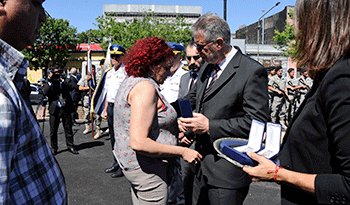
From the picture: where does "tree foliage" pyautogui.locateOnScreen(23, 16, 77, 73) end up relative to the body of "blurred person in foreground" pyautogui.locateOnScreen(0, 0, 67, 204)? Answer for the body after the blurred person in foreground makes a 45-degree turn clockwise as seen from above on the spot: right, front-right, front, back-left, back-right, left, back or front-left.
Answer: back-left

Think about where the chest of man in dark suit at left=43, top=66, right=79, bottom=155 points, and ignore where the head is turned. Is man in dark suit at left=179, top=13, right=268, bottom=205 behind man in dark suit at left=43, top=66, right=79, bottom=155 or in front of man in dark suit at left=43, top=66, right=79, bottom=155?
in front

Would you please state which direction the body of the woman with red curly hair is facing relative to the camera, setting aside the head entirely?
to the viewer's right

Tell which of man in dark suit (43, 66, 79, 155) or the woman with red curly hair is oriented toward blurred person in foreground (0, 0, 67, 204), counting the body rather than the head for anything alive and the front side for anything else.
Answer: the man in dark suit

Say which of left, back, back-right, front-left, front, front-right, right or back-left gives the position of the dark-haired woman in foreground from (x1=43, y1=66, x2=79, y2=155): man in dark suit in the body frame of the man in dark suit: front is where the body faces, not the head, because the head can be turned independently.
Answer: front

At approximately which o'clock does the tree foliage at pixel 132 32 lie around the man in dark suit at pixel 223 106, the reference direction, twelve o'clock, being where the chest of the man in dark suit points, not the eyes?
The tree foliage is roughly at 4 o'clock from the man in dark suit.

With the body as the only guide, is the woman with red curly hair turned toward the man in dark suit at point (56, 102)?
no

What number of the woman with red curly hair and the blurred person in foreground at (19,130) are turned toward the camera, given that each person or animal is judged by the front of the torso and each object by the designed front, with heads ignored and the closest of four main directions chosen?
0

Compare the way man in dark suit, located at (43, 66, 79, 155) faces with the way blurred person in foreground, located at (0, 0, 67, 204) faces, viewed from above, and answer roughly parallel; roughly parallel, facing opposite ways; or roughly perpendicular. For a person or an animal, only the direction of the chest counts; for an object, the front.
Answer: roughly perpendicular

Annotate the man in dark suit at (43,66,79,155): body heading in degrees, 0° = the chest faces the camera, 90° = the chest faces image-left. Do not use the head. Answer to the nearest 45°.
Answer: approximately 0°

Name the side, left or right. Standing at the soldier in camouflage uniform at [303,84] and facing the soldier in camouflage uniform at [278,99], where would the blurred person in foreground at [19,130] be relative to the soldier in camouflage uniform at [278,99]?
left

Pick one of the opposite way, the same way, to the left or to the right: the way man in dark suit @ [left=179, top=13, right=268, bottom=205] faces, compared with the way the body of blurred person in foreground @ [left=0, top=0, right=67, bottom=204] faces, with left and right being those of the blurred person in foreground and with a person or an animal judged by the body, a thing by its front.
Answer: the opposite way

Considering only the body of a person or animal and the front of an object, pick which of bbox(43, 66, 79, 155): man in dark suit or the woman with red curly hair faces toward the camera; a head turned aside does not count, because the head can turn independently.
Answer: the man in dark suit

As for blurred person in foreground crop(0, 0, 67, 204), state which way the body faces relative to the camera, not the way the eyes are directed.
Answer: to the viewer's right

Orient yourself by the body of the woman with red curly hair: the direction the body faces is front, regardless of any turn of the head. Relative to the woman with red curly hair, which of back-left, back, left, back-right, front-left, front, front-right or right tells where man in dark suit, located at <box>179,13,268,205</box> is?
front

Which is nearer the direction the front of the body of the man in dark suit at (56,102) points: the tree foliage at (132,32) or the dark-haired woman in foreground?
the dark-haired woman in foreground

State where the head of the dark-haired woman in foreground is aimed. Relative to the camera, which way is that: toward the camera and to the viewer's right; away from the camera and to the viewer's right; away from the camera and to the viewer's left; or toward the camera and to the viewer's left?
away from the camera and to the viewer's left

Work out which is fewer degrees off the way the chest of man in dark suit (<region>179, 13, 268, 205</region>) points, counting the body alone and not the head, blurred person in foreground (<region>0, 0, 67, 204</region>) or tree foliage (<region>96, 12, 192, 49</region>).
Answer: the blurred person in foreground

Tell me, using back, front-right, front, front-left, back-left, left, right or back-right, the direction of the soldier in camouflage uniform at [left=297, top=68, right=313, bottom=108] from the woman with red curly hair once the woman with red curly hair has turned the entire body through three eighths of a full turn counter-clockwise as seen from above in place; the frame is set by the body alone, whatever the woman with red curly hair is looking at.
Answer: right

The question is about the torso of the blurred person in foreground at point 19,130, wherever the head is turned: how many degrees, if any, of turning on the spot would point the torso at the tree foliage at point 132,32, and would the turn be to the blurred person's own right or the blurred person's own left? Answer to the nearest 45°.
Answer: approximately 90° to the blurred person's own left
